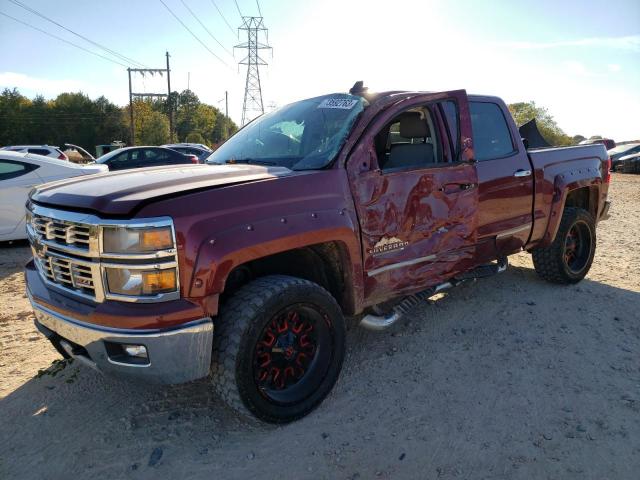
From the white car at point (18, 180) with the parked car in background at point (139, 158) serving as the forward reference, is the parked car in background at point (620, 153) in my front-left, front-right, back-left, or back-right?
front-right

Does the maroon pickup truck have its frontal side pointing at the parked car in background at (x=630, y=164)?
no

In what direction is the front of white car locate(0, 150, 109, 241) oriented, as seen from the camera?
facing to the left of the viewer

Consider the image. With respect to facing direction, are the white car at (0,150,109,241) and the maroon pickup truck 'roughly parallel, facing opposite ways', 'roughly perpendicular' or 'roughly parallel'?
roughly parallel

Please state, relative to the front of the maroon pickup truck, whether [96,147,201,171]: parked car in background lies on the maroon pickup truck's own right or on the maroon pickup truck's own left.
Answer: on the maroon pickup truck's own right

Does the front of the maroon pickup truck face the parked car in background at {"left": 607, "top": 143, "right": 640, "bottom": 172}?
no

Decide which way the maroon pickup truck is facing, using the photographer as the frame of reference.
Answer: facing the viewer and to the left of the viewer

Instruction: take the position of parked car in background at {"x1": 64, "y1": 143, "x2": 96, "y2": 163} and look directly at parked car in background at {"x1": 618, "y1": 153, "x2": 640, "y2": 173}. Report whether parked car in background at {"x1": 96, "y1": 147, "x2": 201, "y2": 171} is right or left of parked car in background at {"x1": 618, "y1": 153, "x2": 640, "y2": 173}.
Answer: right
